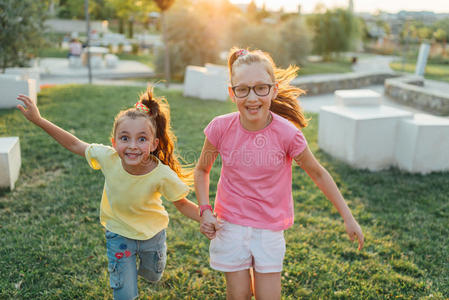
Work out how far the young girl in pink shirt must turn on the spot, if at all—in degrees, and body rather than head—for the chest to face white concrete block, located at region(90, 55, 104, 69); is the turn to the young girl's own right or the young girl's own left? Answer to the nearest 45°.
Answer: approximately 135° to the young girl's own right

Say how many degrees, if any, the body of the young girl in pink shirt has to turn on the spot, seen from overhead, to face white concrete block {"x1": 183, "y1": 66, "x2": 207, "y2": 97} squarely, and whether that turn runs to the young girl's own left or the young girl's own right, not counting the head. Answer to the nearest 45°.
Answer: approximately 180°

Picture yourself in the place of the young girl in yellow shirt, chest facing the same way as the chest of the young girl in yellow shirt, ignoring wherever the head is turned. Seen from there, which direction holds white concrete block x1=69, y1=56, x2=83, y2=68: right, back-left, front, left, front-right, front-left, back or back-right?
back

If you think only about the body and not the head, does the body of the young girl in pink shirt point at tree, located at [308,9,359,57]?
no

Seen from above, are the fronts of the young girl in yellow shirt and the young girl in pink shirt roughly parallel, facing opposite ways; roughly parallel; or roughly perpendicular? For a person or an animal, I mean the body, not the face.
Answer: roughly parallel

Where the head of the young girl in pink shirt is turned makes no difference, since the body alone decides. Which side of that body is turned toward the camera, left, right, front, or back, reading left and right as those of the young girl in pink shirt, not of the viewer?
front

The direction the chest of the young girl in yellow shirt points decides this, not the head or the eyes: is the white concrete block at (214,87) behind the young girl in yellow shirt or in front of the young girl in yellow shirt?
behind

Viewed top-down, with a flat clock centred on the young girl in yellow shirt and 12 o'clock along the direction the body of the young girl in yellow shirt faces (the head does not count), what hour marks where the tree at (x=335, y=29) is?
The tree is roughly at 7 o'clock from the young girl in yellow shirt.

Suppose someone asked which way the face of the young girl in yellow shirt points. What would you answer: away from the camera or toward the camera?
toward the camera

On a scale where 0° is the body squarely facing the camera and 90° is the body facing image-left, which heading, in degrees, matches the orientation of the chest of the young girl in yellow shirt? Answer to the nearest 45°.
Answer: approximately 0°

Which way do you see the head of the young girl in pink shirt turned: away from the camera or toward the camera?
toward the camera

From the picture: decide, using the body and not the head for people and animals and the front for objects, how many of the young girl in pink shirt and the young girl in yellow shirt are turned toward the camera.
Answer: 2

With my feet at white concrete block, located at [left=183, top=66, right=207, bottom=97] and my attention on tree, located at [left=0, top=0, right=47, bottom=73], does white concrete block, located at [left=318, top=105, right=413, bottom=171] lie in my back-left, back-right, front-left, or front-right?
back-left

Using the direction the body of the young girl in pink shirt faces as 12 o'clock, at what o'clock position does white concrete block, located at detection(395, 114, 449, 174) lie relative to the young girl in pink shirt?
The white concrete block is roughly at 7 o'clock from the young girl in pink shirt.
